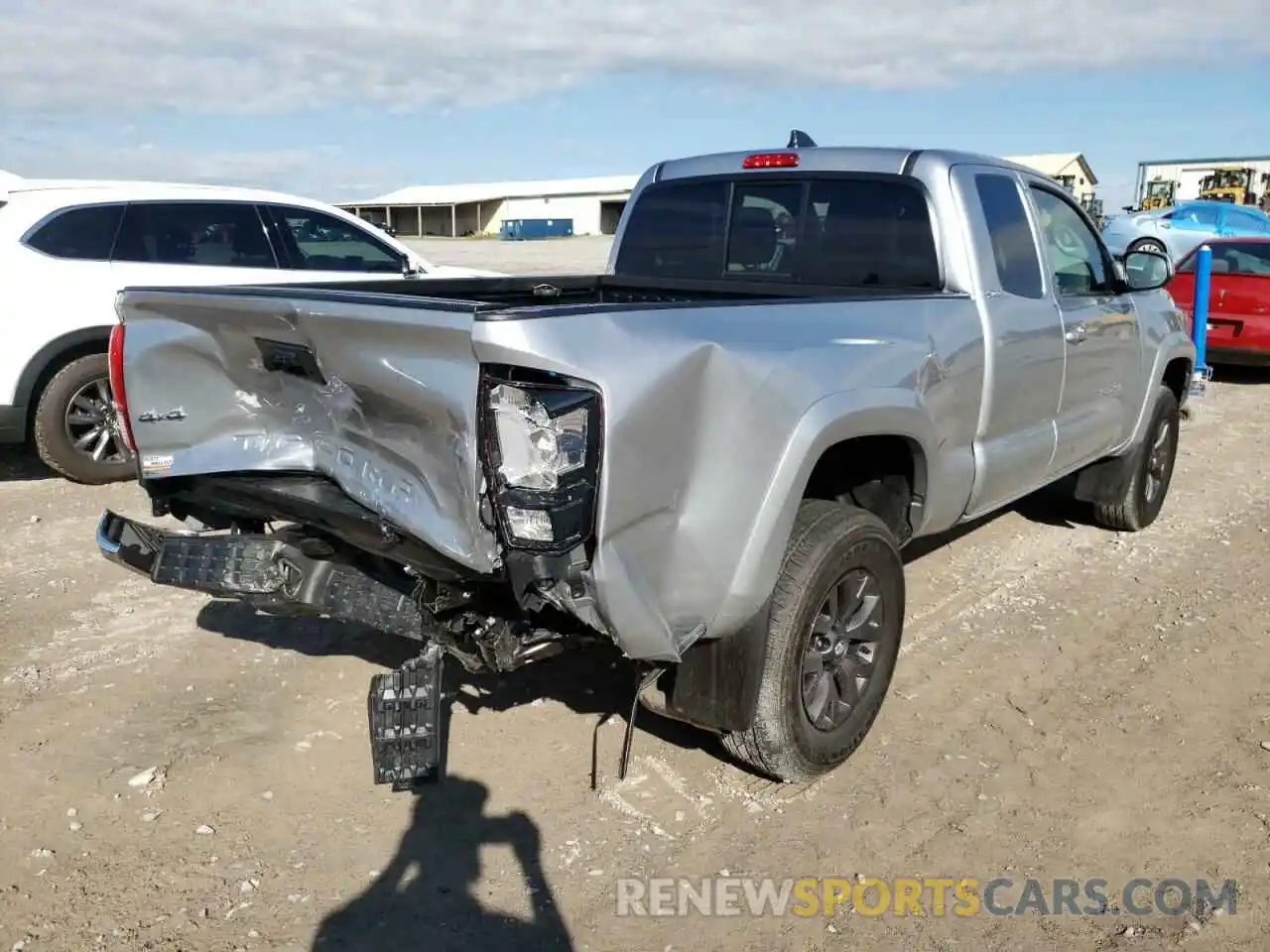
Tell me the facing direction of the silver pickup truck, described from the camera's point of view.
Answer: facing away from the viewer and to the right of the viewer

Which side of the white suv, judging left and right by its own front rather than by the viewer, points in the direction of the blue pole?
front

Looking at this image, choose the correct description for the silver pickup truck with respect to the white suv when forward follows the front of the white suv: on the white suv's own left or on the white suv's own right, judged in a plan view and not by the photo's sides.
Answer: on the white suv's own right

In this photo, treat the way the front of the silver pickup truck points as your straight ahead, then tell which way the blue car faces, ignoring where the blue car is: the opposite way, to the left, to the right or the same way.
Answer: to the left

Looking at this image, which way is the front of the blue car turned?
to the viewer's left

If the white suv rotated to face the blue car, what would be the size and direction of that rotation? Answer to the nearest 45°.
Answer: approximately 45° to its left

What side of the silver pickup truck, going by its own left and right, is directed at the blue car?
front

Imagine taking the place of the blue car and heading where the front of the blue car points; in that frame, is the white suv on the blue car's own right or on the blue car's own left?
on the blue car's own left

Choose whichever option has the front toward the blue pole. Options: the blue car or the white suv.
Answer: the white suv

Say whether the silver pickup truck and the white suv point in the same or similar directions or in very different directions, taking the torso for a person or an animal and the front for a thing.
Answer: same or similar directions

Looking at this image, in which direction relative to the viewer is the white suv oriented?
to the viewer's right

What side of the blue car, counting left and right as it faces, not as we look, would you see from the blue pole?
left

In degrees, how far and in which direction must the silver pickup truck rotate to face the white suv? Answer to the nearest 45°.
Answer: approximately 90° to its left

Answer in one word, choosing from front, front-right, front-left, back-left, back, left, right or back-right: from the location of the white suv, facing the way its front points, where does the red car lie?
front
